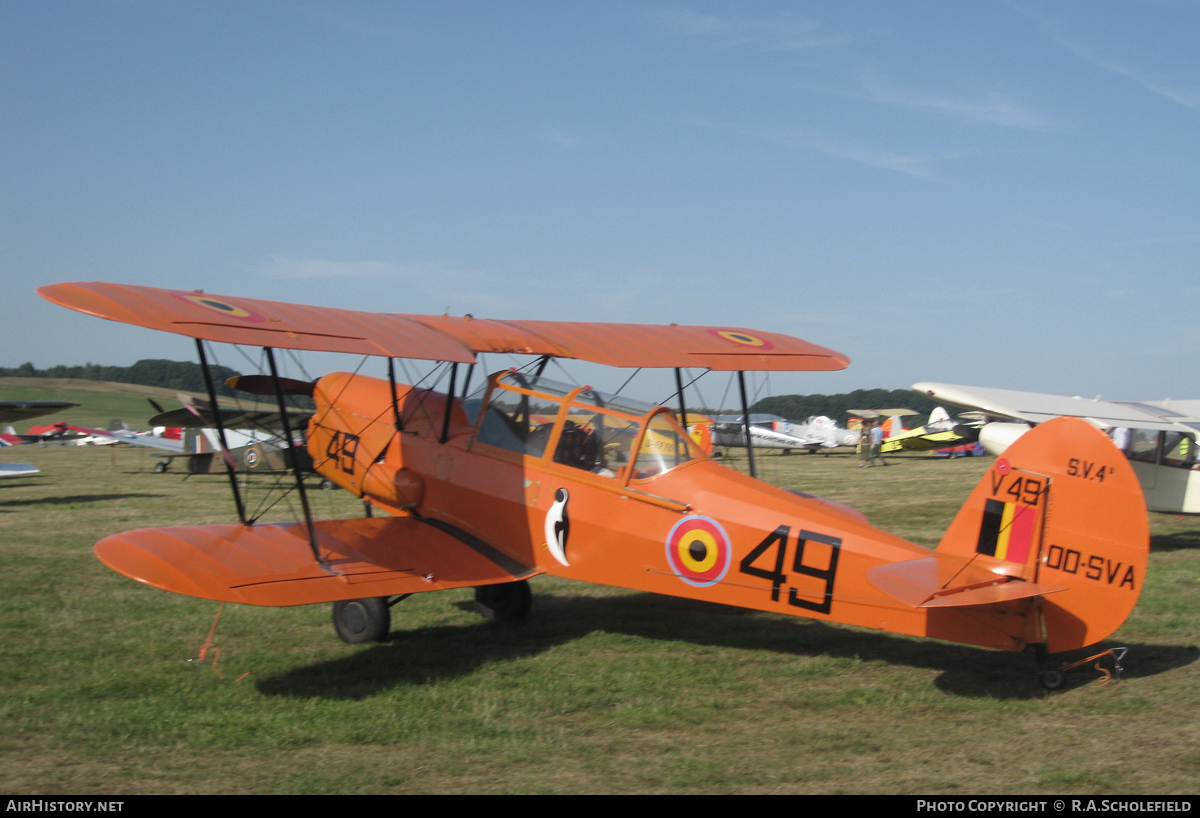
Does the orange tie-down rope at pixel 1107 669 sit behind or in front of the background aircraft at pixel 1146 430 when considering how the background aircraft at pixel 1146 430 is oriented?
in front

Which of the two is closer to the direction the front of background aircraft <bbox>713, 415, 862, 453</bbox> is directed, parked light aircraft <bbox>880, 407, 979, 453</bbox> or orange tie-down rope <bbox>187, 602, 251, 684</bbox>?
the orange tie-down rope

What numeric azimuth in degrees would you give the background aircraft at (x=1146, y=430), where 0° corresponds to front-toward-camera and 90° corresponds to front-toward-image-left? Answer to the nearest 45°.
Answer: approximately 45°

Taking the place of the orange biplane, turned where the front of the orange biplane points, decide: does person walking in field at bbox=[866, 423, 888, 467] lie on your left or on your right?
on your right

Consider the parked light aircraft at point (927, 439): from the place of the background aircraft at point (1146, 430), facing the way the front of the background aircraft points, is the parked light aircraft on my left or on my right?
on my right

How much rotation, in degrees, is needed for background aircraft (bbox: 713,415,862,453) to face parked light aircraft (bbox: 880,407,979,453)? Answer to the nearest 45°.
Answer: approximately 135° to its left

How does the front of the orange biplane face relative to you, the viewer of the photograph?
facing away from the viewer and to the left of the viewer

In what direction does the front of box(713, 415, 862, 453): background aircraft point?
to the viewer's left

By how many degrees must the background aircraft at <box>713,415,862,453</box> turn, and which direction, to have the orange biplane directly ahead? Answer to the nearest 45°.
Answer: approximately 90° to its left

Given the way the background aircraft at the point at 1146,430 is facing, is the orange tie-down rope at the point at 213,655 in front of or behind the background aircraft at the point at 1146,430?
in front
